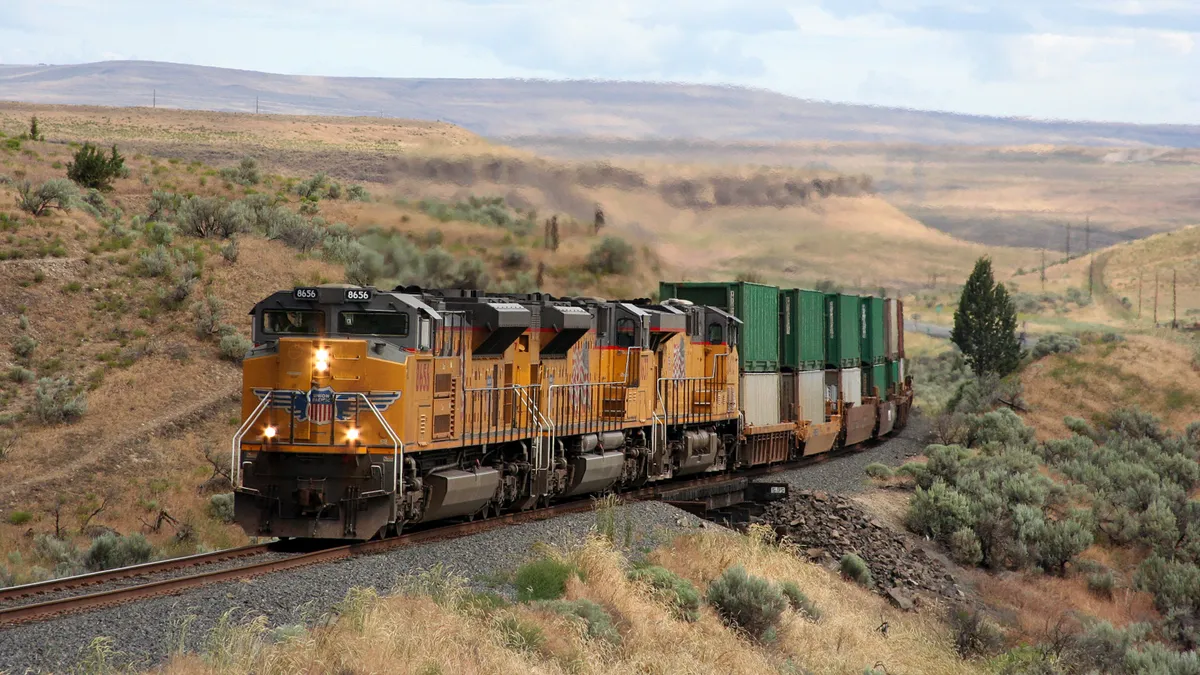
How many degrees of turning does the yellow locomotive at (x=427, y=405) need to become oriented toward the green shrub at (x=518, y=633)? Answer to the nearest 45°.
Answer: approximately 45° to its left

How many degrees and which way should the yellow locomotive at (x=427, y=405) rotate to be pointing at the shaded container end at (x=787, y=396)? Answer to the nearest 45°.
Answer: approximately 180°

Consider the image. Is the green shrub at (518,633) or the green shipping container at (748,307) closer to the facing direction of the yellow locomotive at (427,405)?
the green shrub

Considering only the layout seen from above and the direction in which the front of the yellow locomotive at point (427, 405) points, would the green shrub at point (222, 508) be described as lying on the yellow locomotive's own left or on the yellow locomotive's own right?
on the yellow locomotive's own right

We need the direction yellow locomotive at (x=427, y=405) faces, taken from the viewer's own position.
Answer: facing the viewer and to the left of the viewer

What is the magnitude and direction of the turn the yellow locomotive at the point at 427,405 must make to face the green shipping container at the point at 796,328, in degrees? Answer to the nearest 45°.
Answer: approximately 180°

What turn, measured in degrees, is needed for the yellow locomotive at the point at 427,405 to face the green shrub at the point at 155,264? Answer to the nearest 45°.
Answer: approximately 90° to its right

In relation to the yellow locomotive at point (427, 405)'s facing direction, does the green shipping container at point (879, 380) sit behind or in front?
behind

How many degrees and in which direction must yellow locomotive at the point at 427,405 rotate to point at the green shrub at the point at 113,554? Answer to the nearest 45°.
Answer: approximately 45° to its right

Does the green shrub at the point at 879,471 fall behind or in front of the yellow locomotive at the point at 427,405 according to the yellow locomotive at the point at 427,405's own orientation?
behind

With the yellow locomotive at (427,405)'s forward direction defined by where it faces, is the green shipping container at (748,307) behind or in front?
behind

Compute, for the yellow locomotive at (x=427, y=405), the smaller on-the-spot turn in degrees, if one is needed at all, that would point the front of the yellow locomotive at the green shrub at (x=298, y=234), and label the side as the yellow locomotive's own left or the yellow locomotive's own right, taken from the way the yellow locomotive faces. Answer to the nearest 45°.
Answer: approximately 135° to the yellow locomotive's own right
